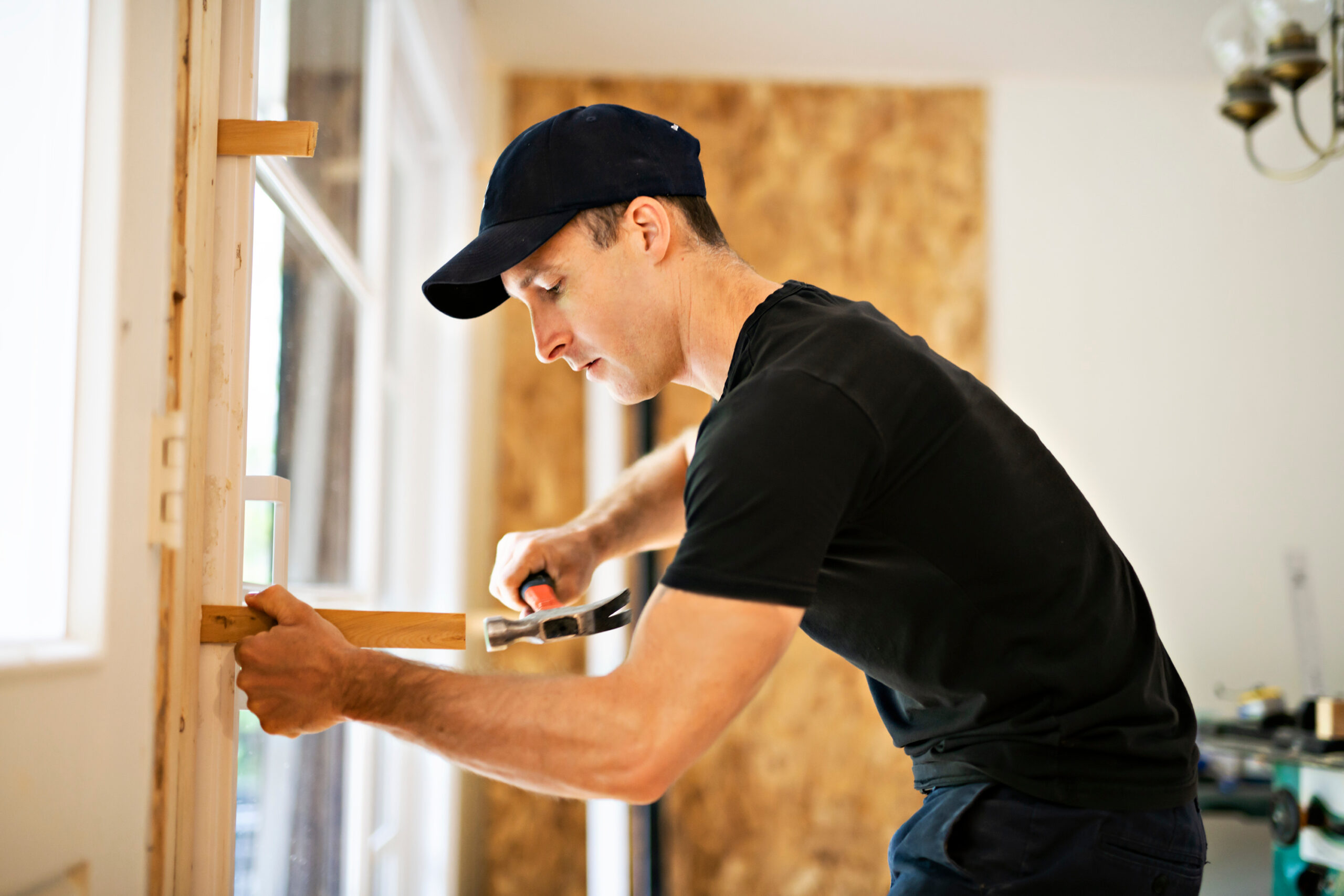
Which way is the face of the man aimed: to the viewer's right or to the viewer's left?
to the viewer's left

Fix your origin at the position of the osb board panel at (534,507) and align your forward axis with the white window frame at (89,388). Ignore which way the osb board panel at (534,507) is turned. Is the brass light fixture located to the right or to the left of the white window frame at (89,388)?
left

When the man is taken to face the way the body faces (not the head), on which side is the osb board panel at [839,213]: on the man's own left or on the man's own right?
on the man's own right

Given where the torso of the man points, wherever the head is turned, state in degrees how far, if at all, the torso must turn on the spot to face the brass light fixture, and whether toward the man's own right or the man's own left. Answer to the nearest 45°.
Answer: approximately 135° to the man's own right

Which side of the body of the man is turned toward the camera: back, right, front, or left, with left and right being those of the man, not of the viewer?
left
